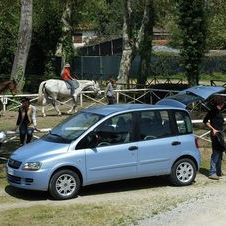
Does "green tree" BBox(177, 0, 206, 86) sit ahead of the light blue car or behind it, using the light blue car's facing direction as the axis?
behind

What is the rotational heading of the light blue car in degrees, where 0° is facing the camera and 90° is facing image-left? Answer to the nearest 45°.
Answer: approximately 45°

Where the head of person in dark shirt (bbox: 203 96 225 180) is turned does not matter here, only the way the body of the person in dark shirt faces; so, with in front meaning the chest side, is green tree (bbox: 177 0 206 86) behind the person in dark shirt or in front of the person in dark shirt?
behind

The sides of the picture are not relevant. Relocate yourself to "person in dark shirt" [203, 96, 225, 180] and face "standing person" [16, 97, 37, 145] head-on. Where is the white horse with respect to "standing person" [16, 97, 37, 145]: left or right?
right

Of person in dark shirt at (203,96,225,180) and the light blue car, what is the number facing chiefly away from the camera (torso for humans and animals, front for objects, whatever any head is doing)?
0
